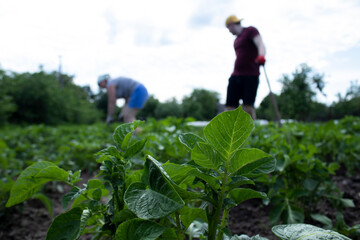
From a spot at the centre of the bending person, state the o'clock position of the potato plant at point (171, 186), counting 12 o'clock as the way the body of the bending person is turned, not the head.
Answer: The potato plant is roughly at 9 o'clock from the bending person.

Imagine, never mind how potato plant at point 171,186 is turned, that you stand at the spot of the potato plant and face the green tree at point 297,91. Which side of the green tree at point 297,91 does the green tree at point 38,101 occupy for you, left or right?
left

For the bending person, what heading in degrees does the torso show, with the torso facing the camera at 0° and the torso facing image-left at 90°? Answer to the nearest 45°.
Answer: approximately 90°

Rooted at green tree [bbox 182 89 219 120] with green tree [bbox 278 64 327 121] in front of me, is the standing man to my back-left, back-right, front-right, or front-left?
front-right
